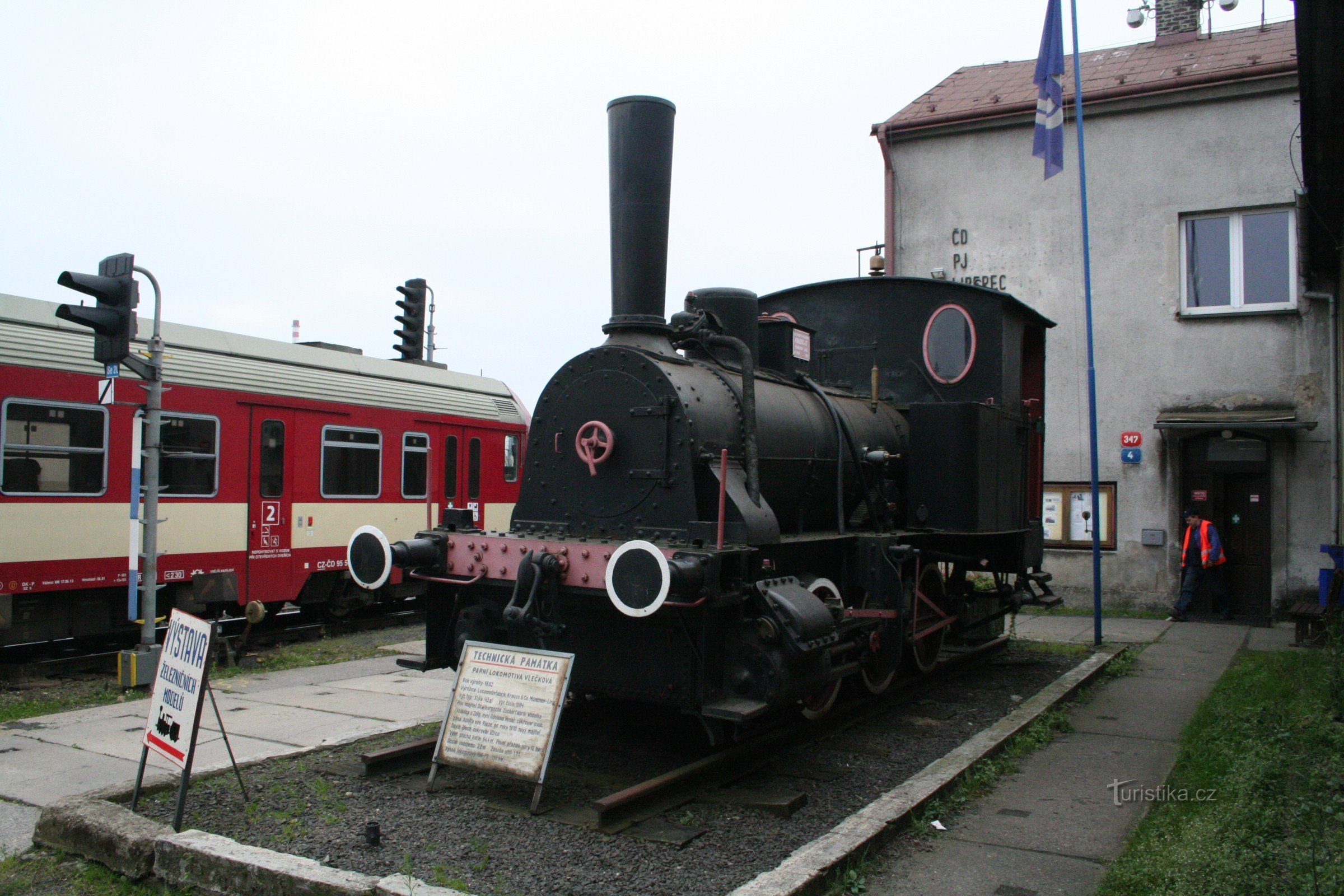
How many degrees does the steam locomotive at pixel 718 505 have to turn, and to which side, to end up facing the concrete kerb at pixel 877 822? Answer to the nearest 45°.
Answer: approximately 90° to its left

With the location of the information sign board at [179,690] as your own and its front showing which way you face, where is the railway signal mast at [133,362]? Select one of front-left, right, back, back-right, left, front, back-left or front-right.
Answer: back-right

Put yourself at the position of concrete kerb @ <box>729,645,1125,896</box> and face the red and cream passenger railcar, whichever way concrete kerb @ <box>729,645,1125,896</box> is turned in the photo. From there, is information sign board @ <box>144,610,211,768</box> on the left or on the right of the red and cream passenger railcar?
left

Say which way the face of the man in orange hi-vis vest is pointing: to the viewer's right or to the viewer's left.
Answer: to the viewer's left

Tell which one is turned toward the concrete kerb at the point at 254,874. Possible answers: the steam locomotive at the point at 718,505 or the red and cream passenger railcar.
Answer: the steam locomotive

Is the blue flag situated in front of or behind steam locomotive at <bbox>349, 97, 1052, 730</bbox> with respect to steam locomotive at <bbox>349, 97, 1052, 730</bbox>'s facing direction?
behind

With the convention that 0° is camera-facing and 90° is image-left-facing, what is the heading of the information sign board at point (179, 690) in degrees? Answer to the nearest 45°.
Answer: approximately 45°
